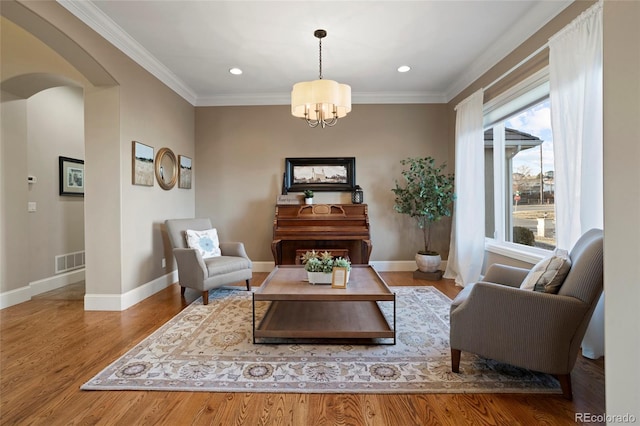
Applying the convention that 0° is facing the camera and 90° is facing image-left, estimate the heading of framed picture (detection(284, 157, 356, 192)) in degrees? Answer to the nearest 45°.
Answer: approximately 0°

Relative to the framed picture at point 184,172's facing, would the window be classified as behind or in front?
in front

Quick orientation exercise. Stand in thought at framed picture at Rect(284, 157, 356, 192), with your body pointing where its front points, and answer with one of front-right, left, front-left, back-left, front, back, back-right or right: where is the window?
front-left

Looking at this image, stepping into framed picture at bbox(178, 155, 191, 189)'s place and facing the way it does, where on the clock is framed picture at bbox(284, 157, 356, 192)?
framed picture at bbox(284, 157, 356, 192) is roughly at 11 o'clock from framed picture at bbox(178, 155, 191, 189).

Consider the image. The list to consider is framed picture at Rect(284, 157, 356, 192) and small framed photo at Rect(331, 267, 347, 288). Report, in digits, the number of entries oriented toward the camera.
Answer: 2

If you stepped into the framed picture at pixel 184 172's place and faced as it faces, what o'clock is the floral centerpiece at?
The floral centerpiece is roughly at 1 o'clock from the framed picture.

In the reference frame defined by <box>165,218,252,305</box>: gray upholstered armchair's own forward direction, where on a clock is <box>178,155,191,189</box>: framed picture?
The framed picture is roughly at 7 o'clock from the gray upholstered armchair.

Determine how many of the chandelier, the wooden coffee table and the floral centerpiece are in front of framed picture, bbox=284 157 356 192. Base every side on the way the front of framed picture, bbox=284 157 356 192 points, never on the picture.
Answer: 3
